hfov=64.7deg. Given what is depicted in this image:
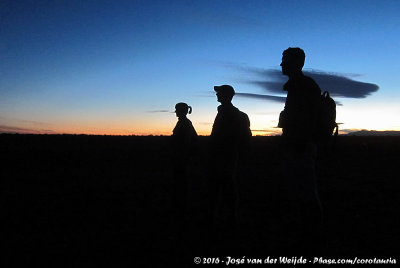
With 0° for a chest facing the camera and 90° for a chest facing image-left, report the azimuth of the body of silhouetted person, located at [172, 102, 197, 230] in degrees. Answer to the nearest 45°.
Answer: approximately 90°

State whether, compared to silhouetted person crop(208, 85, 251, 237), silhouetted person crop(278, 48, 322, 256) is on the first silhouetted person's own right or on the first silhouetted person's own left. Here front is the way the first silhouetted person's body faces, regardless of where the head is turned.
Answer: on the first silhouetted person's own left

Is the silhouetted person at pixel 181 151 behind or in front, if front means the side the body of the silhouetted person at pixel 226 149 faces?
in front

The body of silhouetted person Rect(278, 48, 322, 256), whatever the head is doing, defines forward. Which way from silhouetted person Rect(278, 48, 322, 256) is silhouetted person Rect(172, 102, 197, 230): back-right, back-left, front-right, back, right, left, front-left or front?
front-right

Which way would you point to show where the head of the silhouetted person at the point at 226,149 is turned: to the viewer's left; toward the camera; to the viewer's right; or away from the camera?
to the viewer's left

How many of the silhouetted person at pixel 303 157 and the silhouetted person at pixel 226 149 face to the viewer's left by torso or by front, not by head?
2

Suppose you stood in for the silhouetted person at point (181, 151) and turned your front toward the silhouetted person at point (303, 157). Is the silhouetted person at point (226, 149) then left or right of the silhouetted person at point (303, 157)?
left

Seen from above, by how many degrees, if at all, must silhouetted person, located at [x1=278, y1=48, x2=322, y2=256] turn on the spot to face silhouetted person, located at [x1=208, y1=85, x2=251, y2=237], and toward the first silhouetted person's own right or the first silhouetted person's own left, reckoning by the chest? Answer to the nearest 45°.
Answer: approximately 45° to the first silhouetted person's own right

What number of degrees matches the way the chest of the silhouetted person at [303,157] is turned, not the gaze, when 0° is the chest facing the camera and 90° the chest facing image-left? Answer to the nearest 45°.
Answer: approximately 90°

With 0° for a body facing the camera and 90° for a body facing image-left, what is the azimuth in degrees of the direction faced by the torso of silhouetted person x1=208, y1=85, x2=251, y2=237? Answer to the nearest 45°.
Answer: approximately 90°
